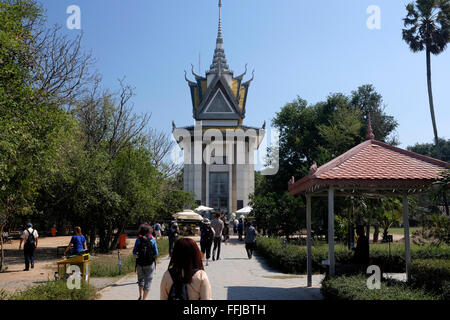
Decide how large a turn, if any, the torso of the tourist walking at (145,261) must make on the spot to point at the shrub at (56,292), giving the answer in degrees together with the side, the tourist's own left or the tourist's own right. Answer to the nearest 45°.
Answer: approximately 90° to the tourist's own left

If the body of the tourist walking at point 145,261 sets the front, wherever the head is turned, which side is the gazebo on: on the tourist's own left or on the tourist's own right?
on the tourist's own right

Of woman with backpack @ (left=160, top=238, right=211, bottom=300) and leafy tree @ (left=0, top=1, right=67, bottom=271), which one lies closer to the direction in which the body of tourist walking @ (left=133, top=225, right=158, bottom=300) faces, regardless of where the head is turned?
the leafy tree

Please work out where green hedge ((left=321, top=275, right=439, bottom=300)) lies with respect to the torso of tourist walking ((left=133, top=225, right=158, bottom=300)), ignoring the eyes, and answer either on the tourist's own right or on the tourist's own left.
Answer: on the tourist's own right

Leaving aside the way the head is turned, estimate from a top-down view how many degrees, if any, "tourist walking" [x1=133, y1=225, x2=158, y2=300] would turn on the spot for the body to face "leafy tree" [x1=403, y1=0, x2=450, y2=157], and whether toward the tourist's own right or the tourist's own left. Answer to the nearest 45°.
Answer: approximately 45° to the tourist's own right

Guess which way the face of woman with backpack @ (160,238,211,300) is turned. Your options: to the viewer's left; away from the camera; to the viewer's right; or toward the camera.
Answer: away from the camera

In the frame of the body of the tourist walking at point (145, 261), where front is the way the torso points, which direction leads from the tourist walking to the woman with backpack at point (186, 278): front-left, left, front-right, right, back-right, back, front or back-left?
back

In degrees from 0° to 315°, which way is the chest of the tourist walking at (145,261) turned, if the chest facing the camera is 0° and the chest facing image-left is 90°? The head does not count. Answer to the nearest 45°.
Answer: approximately 180°

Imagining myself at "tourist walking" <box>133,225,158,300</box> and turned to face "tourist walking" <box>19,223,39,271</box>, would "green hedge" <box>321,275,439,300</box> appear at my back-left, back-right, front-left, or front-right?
back-right
